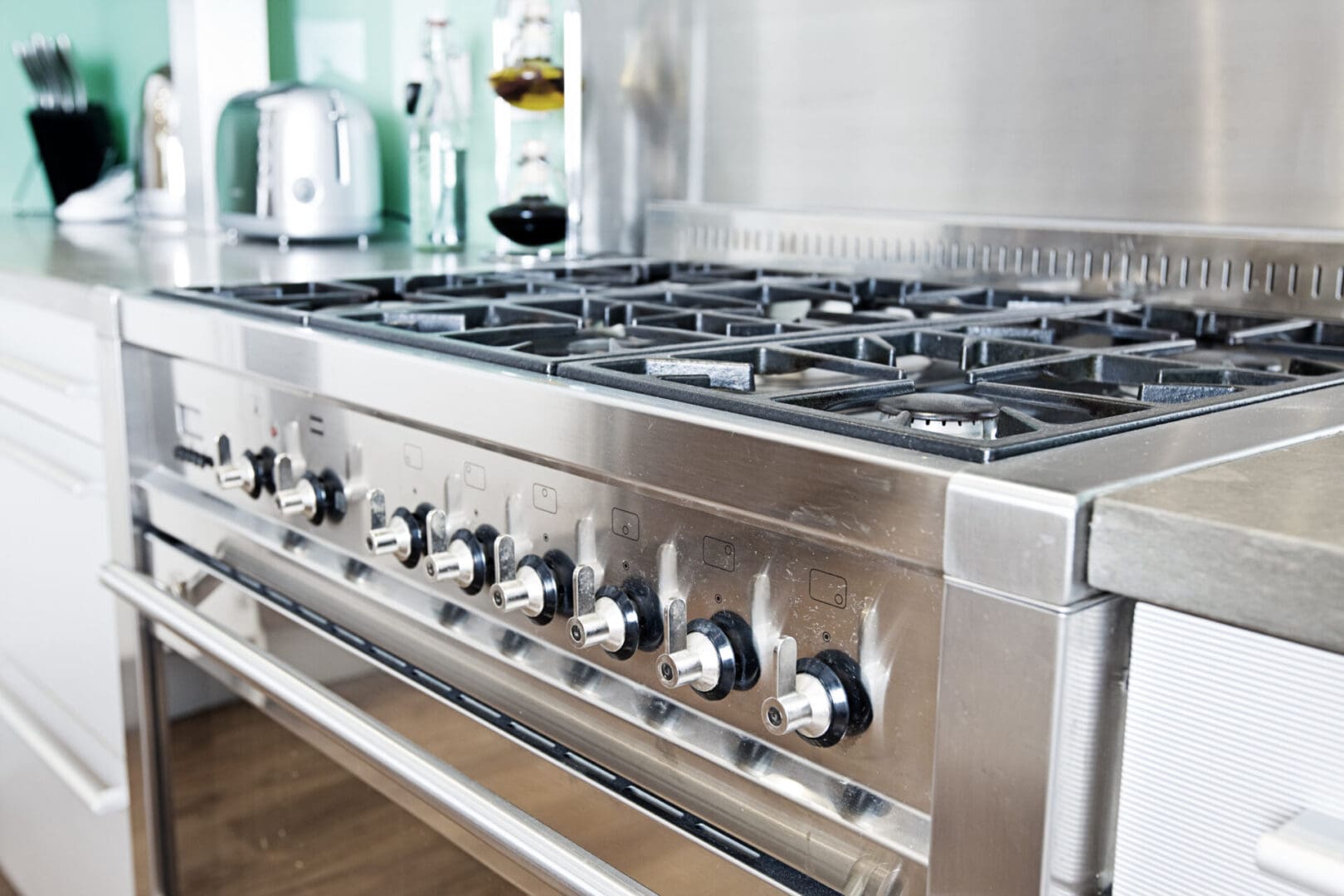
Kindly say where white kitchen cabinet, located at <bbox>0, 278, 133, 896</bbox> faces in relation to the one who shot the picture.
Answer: facing the viewer and to the left of the viewer

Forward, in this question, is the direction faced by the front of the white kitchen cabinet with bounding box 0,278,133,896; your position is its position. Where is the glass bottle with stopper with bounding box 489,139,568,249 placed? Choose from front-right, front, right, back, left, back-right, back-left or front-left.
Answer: back-left

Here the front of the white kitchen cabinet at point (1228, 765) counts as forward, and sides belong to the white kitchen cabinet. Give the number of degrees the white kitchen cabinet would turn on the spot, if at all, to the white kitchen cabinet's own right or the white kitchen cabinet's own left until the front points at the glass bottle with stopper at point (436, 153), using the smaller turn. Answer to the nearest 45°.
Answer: approximately 90° to the white kitchen cabinet's own right

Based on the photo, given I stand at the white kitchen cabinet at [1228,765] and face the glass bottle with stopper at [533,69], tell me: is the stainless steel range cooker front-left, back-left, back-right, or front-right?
front-left

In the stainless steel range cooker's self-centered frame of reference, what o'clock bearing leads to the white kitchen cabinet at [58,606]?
The white kitchen cabinet is roughly at 3 o'clock from the stainless steel range cooker.

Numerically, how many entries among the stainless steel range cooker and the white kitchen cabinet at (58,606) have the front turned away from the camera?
0

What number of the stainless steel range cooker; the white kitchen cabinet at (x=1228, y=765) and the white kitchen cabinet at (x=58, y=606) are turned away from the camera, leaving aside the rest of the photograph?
0

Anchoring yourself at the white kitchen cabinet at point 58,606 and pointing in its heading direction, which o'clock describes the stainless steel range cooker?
The stainless steel range cooker is roughly at 10 o'clock from the white kitchen cabinet.

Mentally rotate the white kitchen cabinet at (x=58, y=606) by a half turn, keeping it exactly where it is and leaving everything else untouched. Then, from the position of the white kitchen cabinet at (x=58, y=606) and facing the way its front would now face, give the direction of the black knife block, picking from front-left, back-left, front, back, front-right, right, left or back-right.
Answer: front-left

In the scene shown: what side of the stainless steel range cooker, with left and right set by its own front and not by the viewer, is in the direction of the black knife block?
right

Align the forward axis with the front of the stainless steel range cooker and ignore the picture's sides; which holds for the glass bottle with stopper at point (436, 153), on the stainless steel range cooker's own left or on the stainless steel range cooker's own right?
on the stainless steel range cooker's own right

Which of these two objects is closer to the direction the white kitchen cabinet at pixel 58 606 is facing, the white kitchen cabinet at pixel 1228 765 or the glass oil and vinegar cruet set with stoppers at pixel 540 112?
the white kitchen cabinet
